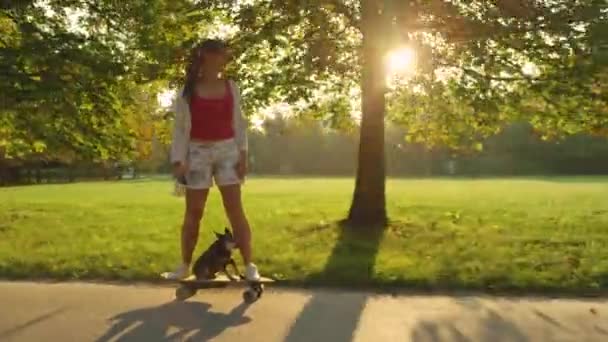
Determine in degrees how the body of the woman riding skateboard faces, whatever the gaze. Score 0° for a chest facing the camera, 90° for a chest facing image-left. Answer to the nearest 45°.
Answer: approximately 0°

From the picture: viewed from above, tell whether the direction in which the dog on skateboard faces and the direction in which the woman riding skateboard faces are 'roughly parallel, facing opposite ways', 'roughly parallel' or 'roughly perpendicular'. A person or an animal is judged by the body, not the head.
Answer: roughly perpendicular
